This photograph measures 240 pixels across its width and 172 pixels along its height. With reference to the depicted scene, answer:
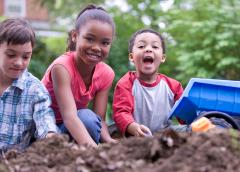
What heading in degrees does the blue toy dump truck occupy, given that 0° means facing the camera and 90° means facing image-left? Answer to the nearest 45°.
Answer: approximately 270°

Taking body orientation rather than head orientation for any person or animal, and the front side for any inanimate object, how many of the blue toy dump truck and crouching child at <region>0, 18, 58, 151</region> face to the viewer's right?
1

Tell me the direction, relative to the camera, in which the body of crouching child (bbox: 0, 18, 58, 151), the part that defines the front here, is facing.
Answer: toward the camera

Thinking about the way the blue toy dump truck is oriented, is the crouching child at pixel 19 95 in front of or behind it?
behind

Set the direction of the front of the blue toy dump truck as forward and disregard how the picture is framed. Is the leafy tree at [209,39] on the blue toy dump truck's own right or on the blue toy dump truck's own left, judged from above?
on the blue toy dump truck's own left

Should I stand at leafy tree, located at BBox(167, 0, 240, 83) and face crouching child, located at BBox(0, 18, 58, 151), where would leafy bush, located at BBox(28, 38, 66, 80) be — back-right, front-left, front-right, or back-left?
front-right

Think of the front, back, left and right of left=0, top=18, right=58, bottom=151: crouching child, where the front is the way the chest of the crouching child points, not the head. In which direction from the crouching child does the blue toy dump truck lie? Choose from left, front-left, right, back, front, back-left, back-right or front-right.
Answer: left

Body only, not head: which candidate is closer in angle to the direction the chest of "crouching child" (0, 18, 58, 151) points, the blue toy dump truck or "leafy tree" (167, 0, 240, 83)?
the blue toy dump truck

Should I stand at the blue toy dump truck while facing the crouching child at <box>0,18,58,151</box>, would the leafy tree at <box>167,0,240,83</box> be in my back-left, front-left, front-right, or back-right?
back-right

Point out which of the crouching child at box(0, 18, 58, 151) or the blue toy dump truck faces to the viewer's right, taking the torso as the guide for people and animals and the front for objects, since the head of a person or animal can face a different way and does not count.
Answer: the blue toy dump truck

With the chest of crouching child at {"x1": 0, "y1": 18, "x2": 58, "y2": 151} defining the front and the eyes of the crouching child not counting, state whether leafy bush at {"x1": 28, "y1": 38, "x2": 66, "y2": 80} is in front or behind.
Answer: behind

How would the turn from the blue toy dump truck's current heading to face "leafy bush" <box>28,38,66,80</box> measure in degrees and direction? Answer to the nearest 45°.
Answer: approximately 135° to its left
